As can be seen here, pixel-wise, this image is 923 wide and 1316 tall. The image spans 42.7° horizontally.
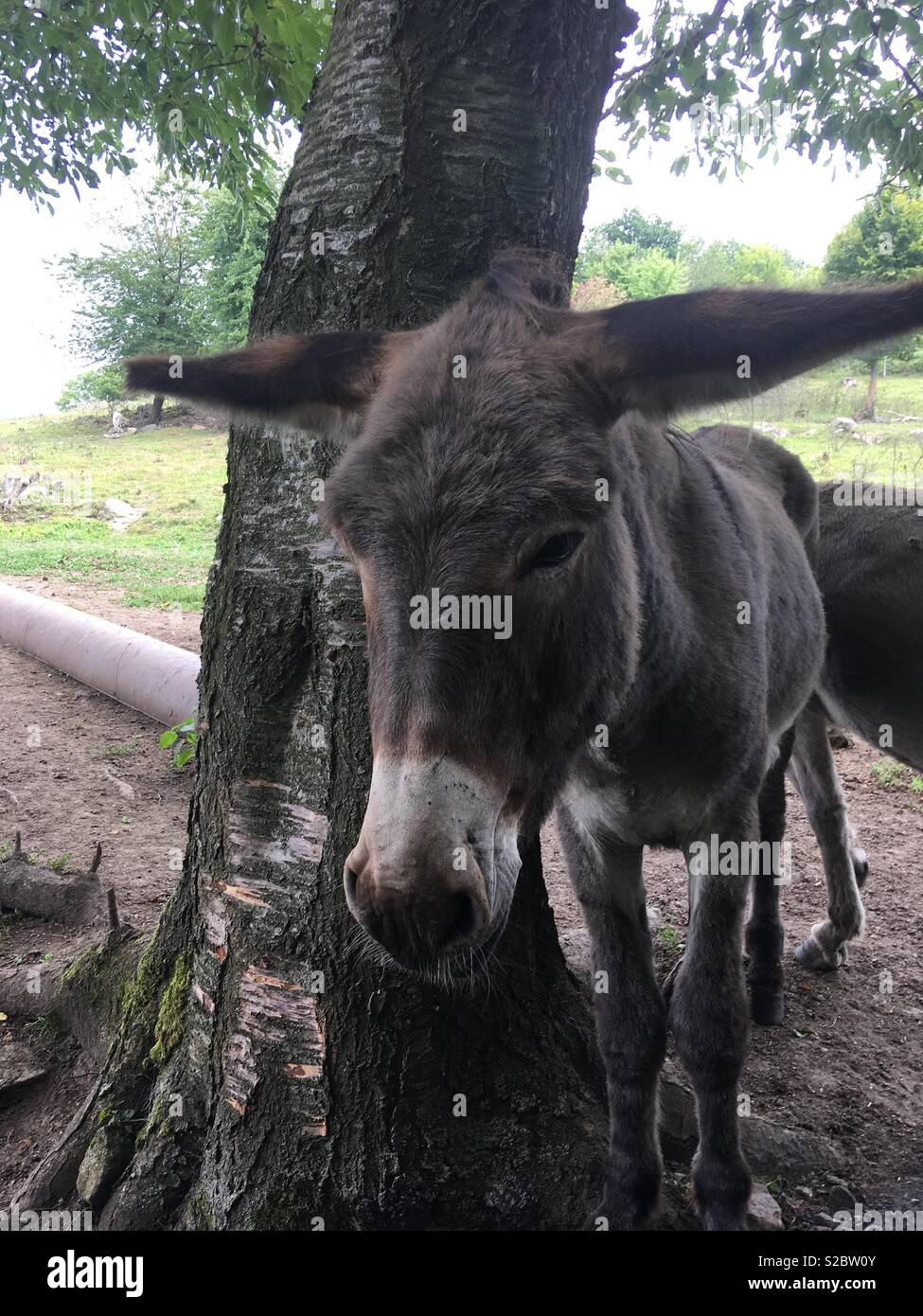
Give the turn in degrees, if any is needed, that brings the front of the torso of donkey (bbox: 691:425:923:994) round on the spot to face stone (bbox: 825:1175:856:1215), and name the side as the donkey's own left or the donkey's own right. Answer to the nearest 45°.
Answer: approximately 90° to the donkey's own left

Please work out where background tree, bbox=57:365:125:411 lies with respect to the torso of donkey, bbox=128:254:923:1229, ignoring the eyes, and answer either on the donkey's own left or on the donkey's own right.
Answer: on the donkey's own right

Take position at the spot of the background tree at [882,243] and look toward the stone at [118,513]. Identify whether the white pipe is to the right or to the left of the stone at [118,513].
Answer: left

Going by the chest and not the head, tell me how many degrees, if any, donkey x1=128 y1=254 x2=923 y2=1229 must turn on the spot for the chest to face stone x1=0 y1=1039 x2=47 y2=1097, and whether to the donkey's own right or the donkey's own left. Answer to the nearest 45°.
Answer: approximately 90° to the donkey's own right

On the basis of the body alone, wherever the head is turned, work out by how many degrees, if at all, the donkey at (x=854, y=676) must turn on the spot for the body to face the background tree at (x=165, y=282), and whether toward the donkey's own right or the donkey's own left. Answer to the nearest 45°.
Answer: approximately 45° to the donkey's own right

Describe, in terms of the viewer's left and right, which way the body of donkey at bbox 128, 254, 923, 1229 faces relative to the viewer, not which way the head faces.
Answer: facing the viewer and to the left of the viewer

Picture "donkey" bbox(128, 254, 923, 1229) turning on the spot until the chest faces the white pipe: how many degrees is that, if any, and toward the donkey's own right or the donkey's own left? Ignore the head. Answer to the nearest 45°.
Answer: approximately 90° to the donkey's own right

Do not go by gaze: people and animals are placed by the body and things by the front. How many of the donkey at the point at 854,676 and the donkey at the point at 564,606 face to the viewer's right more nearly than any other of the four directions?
1
